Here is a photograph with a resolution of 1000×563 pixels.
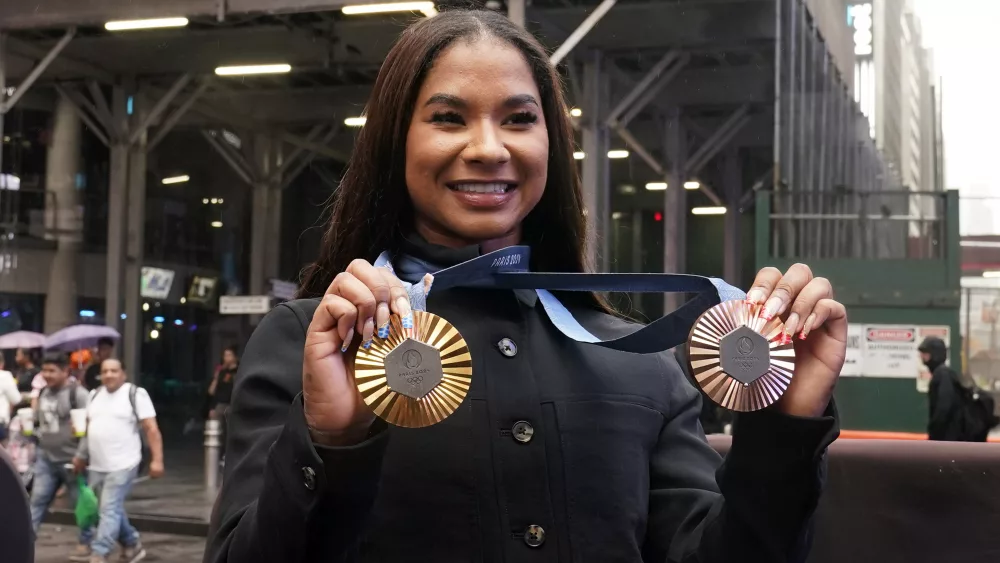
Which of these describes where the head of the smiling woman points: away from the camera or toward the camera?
toward the camera

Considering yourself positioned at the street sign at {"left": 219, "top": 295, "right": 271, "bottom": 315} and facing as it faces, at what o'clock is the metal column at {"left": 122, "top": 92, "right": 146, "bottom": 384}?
The metal column is roughly at 4 o'clock from the street sign.

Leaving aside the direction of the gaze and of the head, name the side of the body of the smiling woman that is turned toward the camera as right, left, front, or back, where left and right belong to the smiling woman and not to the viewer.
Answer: front

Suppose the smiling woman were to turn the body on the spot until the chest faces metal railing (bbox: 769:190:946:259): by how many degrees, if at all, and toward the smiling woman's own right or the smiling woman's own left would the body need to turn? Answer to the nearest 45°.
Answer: approximately 180°

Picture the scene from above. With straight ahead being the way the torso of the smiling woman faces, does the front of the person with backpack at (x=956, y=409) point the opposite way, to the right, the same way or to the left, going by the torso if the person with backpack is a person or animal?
to the right

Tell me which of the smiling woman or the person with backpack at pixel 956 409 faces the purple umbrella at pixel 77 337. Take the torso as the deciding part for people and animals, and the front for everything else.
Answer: the person with backpack

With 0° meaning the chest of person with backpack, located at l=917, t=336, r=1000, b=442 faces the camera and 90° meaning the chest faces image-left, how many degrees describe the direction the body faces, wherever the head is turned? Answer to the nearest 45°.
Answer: approximately 90°

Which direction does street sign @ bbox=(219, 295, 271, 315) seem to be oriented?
toward the camera

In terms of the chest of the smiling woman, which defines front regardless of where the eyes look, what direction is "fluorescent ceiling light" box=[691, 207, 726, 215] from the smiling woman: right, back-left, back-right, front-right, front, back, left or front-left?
back

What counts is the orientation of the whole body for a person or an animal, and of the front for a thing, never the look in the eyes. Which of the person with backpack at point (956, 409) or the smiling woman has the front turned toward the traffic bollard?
the person with backpack

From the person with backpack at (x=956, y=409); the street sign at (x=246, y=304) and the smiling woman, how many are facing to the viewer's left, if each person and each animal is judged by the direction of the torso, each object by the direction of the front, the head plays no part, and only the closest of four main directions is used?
1

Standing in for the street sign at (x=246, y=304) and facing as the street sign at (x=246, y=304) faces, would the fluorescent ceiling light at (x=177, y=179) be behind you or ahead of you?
behind

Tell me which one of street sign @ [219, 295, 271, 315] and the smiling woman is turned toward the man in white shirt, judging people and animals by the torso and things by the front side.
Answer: the street sign

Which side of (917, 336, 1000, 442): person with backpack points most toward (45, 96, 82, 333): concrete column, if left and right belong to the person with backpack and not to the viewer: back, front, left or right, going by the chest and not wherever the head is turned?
front

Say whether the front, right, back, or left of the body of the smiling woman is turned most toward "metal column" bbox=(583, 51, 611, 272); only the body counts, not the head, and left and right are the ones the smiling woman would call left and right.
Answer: back
